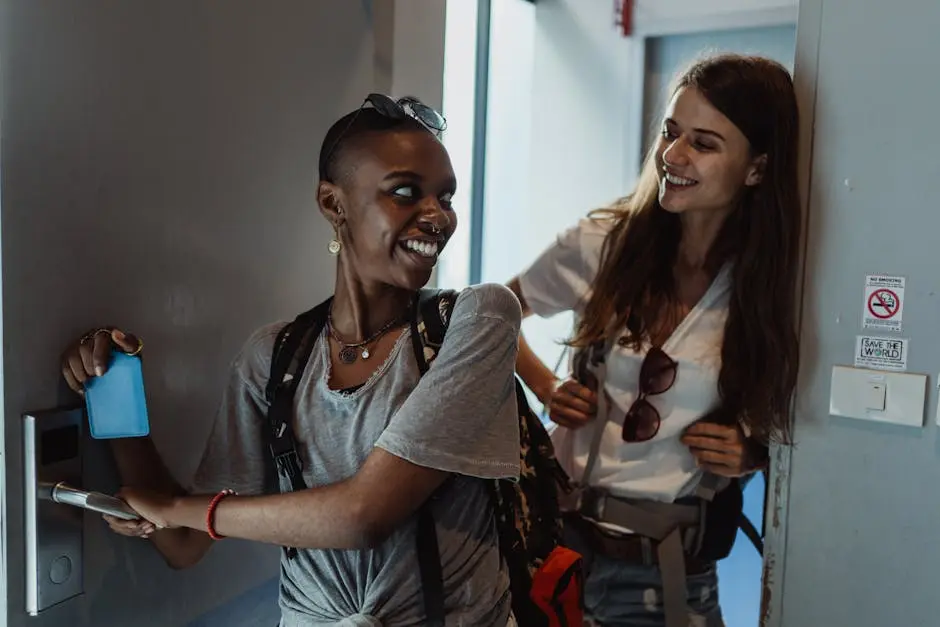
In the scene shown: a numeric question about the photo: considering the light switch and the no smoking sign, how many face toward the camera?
2

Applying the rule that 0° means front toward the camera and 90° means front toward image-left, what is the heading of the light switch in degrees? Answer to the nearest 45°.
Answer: approximately 0°

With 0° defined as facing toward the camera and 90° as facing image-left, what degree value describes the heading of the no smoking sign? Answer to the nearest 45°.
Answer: approximately 0°
